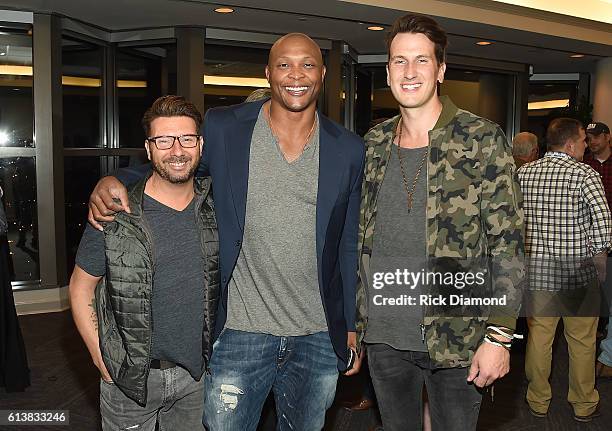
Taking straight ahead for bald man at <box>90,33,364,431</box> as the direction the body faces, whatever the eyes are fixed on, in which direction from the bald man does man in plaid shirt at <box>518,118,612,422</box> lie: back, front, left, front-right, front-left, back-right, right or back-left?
back-left

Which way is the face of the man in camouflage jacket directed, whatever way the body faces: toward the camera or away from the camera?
toward the camera

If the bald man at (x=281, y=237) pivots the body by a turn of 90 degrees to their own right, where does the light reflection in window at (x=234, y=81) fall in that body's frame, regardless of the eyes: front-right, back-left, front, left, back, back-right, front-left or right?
right

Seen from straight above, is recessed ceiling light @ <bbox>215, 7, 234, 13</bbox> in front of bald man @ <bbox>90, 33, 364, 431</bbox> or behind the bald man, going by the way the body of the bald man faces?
behind

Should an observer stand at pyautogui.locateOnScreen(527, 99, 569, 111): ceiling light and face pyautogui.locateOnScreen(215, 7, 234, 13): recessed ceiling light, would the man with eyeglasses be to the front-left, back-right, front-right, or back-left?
front-left

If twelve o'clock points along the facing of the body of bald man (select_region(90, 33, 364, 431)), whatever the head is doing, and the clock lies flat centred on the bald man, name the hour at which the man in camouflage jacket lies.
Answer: The man in camouflage jacket is roughly at 10 o'clock from the bald man.

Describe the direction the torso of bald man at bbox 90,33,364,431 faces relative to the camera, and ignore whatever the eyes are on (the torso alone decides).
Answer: toward the camera

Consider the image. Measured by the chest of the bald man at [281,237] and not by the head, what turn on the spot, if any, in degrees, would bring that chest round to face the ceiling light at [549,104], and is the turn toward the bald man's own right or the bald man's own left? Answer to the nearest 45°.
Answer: approximately 135° to the bald man's own left

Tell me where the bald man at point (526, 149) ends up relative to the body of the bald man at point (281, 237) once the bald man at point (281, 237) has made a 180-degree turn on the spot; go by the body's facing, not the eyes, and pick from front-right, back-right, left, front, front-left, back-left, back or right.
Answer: front-right
